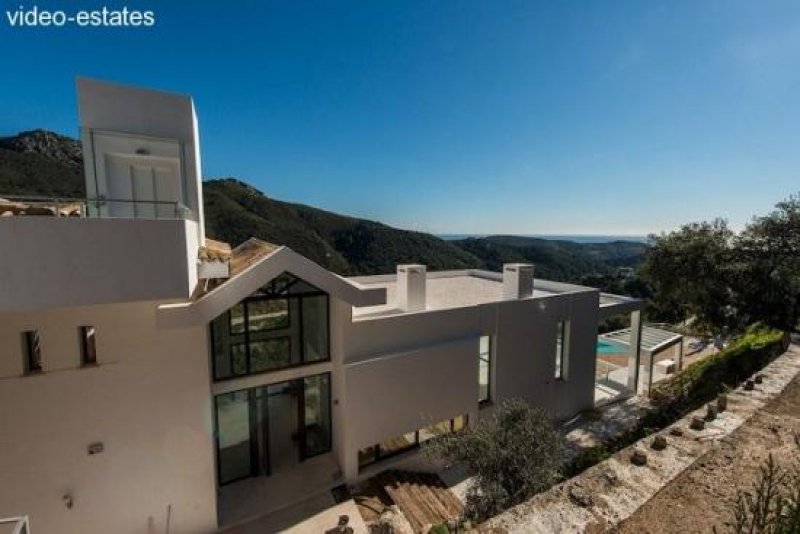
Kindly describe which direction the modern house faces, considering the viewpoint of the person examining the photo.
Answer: facing the viewer and to the right of the viewer

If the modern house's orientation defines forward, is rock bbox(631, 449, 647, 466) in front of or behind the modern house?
in front

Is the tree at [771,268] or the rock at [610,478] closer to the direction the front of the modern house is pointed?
the rock

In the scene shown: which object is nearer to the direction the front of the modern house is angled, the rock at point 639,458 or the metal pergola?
the rock

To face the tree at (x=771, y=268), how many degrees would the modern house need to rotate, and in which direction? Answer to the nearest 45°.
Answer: approximately 45° to its left

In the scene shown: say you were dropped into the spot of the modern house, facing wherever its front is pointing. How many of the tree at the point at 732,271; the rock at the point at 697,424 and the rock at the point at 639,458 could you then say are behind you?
0

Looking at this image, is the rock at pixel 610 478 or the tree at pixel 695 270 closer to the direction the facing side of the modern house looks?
the rock

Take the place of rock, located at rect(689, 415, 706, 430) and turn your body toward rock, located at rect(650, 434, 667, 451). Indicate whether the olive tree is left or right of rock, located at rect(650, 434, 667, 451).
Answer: right

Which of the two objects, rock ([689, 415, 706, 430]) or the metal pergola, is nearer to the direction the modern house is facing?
the rock

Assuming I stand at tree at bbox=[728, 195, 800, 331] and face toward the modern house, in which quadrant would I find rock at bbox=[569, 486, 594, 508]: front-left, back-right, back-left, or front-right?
front-left

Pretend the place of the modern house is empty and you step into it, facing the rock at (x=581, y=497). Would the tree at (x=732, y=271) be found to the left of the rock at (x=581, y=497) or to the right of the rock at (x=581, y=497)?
left

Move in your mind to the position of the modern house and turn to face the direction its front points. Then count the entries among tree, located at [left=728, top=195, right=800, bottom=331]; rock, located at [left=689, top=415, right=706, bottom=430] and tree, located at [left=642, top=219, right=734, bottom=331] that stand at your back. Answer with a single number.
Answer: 0
